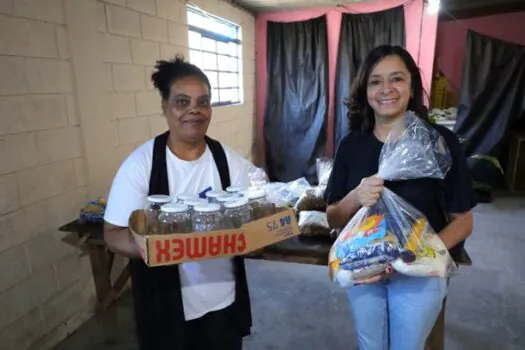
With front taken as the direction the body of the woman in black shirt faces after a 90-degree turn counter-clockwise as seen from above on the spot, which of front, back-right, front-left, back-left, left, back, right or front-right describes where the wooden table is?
back

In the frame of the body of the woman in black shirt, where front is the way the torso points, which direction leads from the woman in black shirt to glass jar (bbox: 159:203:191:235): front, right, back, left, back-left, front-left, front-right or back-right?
front-right

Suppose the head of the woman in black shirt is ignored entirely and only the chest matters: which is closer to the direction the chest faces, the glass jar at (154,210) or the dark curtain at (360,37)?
the glass jar

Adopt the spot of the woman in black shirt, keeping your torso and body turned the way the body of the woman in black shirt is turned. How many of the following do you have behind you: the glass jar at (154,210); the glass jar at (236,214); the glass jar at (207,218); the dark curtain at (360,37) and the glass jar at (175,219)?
1

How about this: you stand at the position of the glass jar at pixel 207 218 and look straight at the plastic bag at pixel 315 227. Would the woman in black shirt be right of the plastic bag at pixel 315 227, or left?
right

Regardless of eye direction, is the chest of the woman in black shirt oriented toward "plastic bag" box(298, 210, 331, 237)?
no

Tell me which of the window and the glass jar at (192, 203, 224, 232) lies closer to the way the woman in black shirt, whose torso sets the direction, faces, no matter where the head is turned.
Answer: the glass jar

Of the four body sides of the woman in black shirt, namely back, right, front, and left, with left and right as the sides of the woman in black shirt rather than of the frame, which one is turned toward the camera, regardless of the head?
front

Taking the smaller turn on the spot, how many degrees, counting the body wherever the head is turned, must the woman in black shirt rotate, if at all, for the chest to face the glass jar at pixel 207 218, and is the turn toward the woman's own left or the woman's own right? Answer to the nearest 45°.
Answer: approximately 45° to the woman's own right

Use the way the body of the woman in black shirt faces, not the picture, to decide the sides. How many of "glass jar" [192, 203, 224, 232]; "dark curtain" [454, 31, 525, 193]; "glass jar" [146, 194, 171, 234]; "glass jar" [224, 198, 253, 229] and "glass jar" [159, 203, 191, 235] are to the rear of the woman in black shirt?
1

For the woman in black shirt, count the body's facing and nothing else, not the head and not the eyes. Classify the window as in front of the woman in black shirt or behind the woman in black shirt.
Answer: behind

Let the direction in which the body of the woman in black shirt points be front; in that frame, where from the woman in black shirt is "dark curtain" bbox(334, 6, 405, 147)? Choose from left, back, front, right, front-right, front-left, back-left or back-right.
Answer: back

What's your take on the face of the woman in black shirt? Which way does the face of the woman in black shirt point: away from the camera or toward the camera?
toward the camera

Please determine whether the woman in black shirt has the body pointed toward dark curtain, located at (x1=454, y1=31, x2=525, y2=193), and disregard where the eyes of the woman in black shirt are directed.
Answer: no

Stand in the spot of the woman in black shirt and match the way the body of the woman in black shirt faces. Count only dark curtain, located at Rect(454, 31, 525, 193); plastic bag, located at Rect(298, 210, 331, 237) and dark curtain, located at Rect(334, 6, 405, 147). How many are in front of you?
0

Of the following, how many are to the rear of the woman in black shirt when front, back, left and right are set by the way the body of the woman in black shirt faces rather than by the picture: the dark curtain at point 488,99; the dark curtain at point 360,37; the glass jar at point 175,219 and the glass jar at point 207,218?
2
